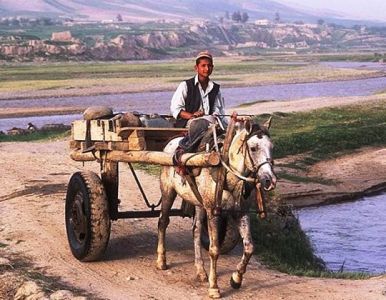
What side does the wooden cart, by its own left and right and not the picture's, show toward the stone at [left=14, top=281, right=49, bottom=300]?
right

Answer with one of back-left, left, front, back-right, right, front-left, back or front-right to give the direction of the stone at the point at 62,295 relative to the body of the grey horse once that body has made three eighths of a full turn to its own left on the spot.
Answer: left

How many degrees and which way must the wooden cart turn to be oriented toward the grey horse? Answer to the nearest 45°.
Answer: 0° — it already faces it

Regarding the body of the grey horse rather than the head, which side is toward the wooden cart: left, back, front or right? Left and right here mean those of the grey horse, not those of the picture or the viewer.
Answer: back

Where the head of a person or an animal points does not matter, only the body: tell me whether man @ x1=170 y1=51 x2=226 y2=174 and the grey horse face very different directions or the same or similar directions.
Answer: same or similar directions

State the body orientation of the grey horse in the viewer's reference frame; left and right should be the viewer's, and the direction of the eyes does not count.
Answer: facing the viewer and to the right of the viewer

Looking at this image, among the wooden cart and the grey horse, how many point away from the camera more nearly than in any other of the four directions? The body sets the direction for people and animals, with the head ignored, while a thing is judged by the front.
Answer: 0

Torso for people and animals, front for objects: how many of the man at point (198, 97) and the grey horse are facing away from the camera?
0

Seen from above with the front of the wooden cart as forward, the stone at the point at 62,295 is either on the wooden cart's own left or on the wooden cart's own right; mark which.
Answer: on the wooden cart's own right
